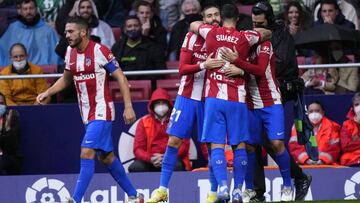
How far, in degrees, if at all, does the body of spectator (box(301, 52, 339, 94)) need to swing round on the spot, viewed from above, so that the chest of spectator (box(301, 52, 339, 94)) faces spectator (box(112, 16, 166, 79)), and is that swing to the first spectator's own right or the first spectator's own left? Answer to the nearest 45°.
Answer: approximately 90° to the first spectator's own right

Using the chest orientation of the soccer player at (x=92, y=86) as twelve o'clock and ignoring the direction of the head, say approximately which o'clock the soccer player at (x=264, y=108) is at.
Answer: the soccer player at (x=264, y=108) is roughly at 8 o'clock from the soccer player at (x=92, y=86).

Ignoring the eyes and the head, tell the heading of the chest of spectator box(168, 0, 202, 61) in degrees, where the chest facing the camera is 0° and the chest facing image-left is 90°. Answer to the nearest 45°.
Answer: approximately 0°

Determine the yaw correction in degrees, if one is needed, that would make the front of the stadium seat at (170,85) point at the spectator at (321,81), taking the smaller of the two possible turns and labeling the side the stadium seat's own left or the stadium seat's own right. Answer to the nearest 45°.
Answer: approximately 90° to the stadium seat's own left

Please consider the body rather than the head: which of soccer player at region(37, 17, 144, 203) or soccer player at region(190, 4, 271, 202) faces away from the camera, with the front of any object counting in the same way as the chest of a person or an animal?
soccer player at region(190, 4, 271, 202)

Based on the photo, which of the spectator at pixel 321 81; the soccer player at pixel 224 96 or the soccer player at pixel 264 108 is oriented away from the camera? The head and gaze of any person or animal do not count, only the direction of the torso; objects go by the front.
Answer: the soccer player at pixel 224 96

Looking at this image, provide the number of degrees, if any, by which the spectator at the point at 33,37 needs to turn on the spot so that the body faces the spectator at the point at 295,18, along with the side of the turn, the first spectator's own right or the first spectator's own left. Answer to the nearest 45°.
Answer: approximately 90° to the first spectator's own left

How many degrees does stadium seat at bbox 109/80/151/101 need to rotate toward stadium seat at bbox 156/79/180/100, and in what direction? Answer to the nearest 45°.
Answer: approximately 90° to its left
